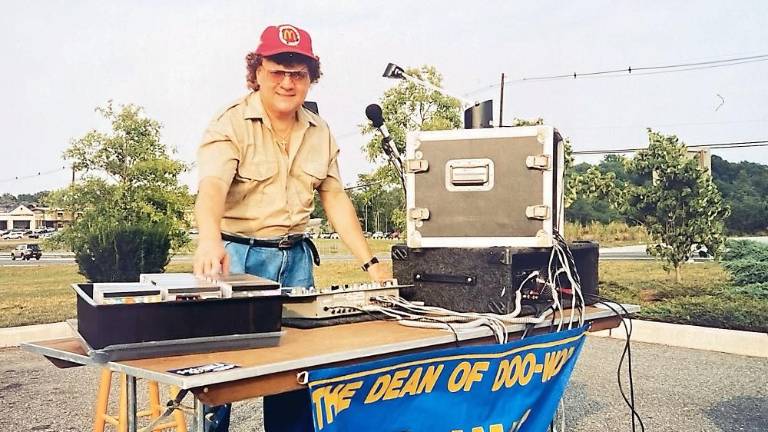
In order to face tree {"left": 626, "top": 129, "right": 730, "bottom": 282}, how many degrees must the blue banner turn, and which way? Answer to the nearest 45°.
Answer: approximately 180°

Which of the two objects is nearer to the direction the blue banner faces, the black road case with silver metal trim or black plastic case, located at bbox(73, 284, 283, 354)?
the black plastic case

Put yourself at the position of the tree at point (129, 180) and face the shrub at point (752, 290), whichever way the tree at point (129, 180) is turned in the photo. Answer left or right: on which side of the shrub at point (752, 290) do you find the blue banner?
right

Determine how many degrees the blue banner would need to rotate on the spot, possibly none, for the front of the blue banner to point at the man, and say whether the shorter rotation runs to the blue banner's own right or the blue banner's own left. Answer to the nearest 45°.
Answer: approximately 135° to the blue banner's own right

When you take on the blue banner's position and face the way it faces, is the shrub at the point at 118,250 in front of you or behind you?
behind

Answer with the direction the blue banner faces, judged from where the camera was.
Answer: facing the viewer

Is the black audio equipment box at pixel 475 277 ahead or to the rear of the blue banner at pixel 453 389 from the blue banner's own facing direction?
to the rear

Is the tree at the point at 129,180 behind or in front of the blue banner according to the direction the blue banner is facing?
behind

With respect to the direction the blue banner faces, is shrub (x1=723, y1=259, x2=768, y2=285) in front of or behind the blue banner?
behind

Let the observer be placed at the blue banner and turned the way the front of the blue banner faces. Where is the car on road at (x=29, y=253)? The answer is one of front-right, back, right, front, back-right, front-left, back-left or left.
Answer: back-right

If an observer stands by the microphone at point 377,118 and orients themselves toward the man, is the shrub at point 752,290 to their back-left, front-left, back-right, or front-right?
back-right

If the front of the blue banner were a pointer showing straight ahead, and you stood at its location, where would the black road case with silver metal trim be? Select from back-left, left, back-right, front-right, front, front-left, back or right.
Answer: back

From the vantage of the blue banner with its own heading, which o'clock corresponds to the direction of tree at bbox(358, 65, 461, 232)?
The tree is roughly at 6 o'clock from the blue banner.
